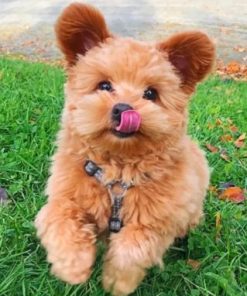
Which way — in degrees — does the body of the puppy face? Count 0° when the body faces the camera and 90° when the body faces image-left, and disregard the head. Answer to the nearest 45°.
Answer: approximately 0°

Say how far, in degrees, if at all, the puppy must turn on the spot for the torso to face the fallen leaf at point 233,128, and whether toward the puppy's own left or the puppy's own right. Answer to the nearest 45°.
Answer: approximately 135° to the puppy's own left

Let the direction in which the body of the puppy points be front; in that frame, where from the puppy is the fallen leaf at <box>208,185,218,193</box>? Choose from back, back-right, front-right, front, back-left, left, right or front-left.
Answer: back-left

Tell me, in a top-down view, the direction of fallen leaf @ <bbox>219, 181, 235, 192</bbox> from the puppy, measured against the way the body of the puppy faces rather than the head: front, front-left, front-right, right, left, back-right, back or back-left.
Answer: back-left

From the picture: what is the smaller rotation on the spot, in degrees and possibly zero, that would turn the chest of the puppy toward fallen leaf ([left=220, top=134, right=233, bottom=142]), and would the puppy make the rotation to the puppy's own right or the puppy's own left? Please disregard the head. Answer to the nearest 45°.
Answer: approximately 135° to the puppy's own left

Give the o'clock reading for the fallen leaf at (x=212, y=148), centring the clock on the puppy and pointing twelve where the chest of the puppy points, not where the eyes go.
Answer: The fallen leaf is roughly at 7 o'clock from the puppy.

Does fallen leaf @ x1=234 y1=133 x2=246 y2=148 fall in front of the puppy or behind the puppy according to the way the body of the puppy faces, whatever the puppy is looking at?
behind

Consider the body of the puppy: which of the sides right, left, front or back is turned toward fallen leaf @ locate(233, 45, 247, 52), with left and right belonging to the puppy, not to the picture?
back
